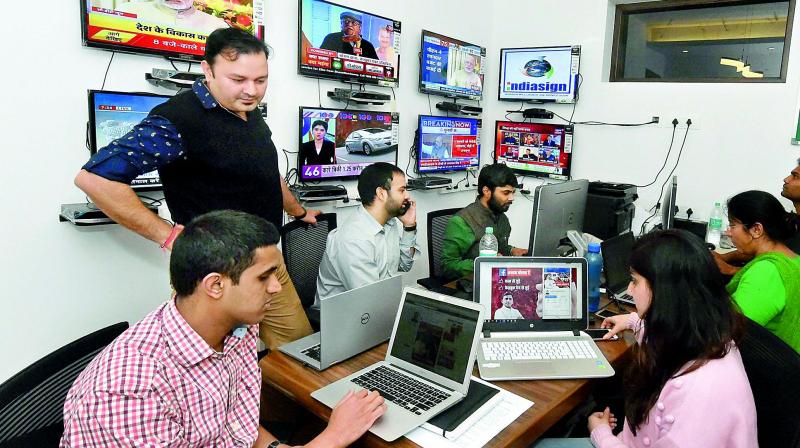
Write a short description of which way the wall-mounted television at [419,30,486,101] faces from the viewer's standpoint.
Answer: facing the viewer and to the right of the viewer

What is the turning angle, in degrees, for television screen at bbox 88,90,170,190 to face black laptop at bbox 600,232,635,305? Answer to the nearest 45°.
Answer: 0° — it already faces it

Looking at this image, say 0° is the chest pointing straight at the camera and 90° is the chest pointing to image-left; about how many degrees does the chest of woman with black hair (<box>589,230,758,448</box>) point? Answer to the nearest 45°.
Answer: approximately 90°

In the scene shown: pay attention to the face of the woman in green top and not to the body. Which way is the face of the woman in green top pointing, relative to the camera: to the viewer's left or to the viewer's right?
to the viewer's left

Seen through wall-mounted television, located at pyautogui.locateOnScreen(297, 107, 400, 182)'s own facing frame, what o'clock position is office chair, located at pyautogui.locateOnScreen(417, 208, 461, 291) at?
The office chair is roughly at 12 o'clock from the wall-mounted television.

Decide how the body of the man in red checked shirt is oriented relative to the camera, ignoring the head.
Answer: to the viewer's right

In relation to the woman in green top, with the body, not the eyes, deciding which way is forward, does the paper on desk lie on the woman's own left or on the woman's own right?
on the woman's own left

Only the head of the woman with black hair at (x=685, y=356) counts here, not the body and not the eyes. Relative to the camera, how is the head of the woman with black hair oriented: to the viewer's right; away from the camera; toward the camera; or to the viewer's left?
to the viewer's left

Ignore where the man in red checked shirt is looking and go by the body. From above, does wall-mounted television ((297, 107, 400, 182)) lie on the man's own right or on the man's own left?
on the man's own left

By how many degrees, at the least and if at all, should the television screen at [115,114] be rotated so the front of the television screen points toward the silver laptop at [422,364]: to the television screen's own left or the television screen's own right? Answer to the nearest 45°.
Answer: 0° — it already faces it

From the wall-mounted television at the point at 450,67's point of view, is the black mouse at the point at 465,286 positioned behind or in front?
in front

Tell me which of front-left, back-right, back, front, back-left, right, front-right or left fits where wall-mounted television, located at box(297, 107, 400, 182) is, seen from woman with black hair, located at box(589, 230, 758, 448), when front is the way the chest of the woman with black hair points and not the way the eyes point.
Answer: front-right

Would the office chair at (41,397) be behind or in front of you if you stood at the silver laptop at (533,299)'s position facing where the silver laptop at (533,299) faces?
in front

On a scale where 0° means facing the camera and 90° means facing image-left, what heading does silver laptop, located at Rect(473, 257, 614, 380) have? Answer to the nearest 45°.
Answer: approximately 0°
